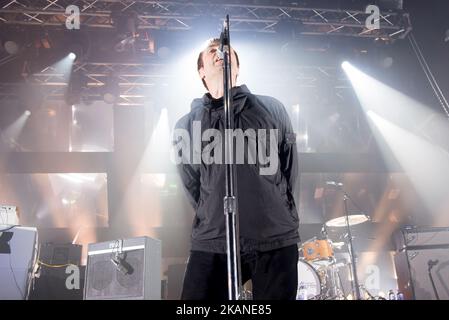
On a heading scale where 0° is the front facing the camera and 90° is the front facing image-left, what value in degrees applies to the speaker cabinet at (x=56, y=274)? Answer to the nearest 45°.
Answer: approximately 0°

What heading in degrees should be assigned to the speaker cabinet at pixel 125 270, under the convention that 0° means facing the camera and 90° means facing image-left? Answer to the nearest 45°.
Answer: approximately 45°

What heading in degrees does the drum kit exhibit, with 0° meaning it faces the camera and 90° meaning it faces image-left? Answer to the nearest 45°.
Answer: approximately 45°
